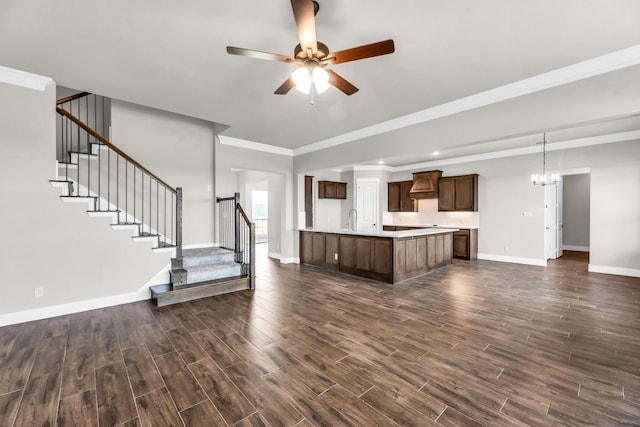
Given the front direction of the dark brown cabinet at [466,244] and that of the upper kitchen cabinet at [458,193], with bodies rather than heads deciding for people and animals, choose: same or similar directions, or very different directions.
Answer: same or similar directions

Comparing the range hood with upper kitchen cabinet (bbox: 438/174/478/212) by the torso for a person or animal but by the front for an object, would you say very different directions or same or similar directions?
same or similar directions

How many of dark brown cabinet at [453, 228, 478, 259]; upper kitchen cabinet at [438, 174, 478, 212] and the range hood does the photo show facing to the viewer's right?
0

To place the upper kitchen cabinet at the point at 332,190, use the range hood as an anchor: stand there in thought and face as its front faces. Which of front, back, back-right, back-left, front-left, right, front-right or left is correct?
front-right

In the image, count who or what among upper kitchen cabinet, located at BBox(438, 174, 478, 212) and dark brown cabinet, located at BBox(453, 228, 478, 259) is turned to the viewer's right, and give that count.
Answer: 0

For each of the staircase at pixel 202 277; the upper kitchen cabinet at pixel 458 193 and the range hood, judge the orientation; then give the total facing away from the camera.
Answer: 0

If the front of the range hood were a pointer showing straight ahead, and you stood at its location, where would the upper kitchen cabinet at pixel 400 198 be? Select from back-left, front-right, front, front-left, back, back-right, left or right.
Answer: right

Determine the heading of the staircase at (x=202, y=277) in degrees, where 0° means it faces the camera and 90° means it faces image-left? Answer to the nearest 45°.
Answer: approximately 315°

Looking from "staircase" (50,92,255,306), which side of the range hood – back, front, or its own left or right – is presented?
front

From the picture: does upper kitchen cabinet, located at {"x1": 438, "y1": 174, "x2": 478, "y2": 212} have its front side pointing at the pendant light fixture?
no

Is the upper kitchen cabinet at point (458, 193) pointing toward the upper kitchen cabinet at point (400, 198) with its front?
no

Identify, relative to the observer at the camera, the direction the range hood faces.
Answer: facing the viewer and to the left of the viewer

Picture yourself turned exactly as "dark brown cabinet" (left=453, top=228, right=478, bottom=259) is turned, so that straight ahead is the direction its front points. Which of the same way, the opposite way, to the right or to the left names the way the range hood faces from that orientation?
the same way

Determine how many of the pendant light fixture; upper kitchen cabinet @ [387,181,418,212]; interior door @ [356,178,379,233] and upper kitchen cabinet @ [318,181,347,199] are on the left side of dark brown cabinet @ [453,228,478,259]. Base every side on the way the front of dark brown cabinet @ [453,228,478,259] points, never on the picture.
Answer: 1

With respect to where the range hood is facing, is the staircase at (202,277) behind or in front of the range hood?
in front
